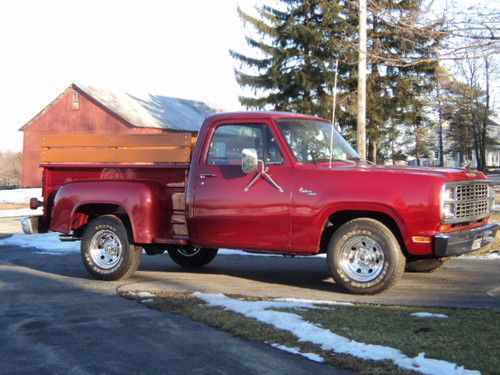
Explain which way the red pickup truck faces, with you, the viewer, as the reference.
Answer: facing the viewer and to the right of the viewer

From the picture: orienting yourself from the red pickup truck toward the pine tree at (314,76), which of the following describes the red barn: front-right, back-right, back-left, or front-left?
front-left

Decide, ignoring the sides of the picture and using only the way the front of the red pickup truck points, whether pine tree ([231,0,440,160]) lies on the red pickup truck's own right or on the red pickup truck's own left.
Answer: on the red pickup truck's own left

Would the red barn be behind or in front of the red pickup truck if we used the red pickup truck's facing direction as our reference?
behind

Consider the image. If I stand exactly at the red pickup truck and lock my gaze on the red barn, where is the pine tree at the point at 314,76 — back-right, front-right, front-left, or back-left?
front-right
